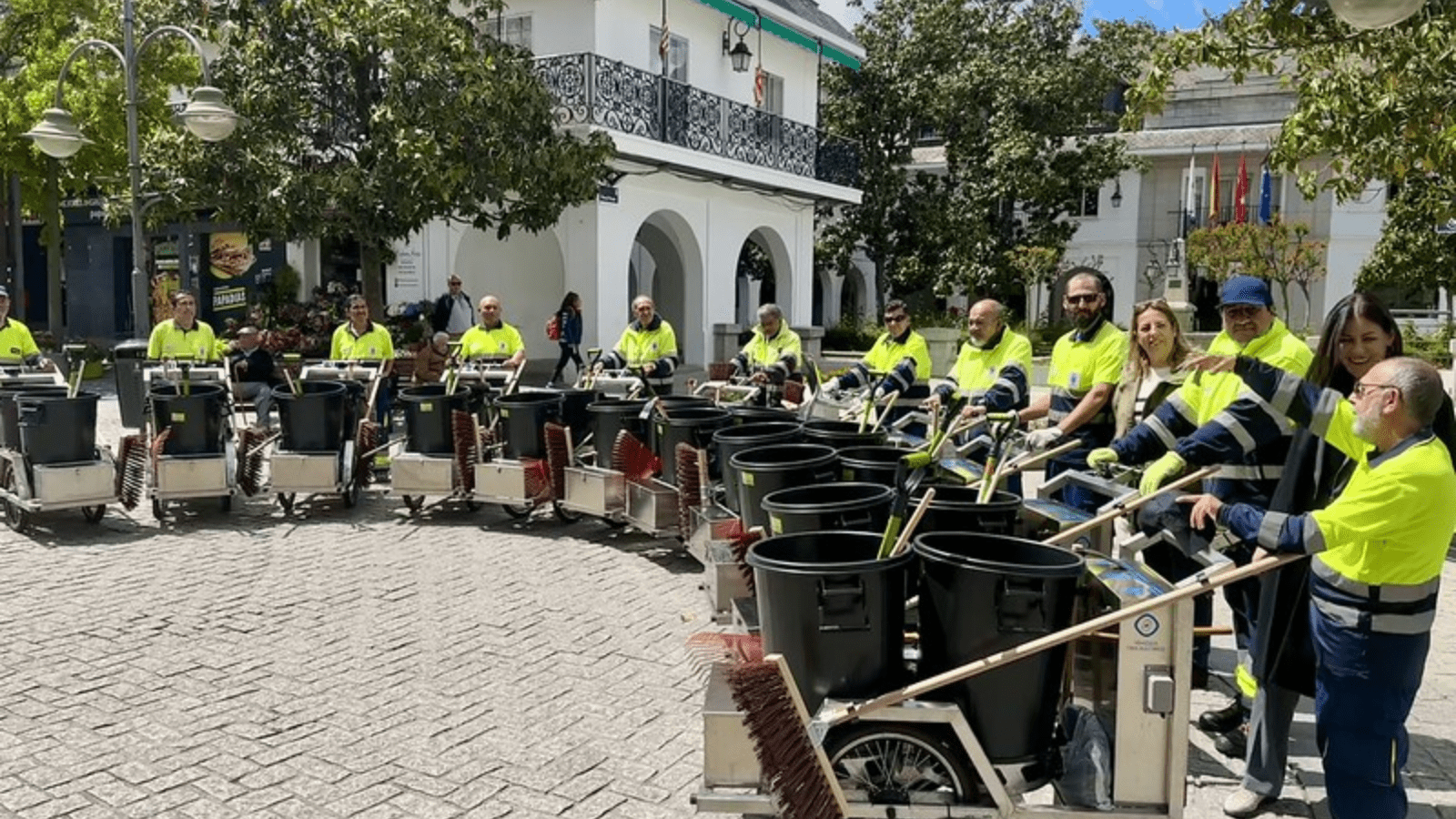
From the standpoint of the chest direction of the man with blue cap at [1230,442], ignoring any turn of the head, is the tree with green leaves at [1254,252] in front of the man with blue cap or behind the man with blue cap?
behind

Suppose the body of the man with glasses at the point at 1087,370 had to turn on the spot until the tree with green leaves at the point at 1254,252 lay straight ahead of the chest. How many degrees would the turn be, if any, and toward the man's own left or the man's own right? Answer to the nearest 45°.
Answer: approximately 135° to the man's own right

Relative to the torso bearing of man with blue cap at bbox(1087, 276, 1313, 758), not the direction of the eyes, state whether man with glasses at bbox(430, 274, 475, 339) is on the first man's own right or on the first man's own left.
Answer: on the first man's own right

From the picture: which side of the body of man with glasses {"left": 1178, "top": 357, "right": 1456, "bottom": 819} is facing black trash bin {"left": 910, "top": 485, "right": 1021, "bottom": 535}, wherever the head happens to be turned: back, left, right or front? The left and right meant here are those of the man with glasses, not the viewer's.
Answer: front

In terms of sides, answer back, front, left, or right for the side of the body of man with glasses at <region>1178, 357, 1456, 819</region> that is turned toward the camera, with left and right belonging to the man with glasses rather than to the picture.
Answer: left

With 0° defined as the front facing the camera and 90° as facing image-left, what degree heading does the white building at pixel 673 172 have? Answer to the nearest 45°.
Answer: approximately 315°

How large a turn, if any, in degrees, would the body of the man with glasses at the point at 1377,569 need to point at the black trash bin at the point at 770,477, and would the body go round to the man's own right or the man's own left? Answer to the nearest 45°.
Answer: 0° — they already face it

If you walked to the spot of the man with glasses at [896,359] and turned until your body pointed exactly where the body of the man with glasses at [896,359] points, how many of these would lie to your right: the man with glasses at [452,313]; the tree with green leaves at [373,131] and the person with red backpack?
3

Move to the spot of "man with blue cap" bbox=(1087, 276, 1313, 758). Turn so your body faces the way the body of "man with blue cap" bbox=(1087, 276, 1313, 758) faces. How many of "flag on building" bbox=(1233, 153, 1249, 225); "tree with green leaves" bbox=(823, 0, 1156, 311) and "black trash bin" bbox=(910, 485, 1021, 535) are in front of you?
1

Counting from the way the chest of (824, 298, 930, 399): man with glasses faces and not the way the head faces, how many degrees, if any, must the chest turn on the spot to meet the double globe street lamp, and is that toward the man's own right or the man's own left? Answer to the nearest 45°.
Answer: approximately 45° to the man's own right

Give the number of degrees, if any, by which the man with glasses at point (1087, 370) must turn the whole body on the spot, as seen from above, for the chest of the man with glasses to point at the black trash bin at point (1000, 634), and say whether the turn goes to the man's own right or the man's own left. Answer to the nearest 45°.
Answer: approximately 45° to the man's own left

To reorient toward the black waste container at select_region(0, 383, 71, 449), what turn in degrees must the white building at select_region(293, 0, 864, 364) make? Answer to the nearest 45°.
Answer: approximately 90° to its right

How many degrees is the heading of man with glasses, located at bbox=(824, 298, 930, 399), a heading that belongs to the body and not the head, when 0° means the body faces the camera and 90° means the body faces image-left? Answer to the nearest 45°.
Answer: approximately 45°

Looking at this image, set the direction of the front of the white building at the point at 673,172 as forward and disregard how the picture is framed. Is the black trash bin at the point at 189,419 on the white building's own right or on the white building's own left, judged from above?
on the white building's own right

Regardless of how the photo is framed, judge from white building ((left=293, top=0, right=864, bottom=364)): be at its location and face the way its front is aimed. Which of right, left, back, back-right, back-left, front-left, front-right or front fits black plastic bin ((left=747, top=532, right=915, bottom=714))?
front-right

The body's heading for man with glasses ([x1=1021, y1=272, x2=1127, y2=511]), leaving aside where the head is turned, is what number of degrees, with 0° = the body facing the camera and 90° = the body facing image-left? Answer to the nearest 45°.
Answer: approximately 45°
